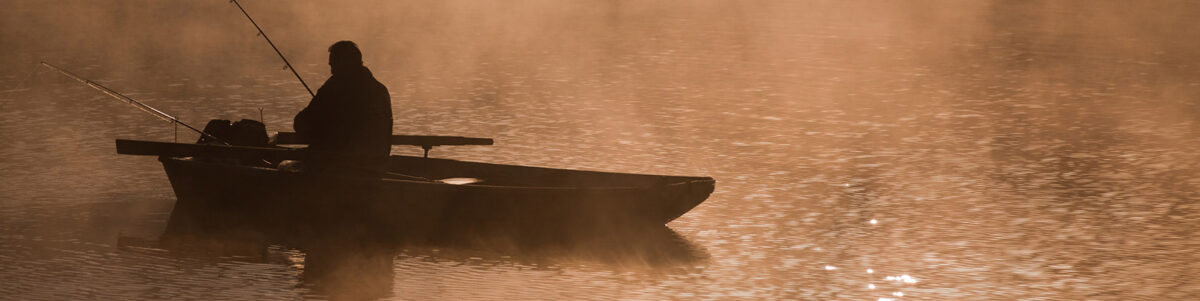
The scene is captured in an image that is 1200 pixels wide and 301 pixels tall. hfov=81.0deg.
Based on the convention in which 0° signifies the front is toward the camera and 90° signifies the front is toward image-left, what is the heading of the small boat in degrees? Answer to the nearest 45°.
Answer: approximately 270°
